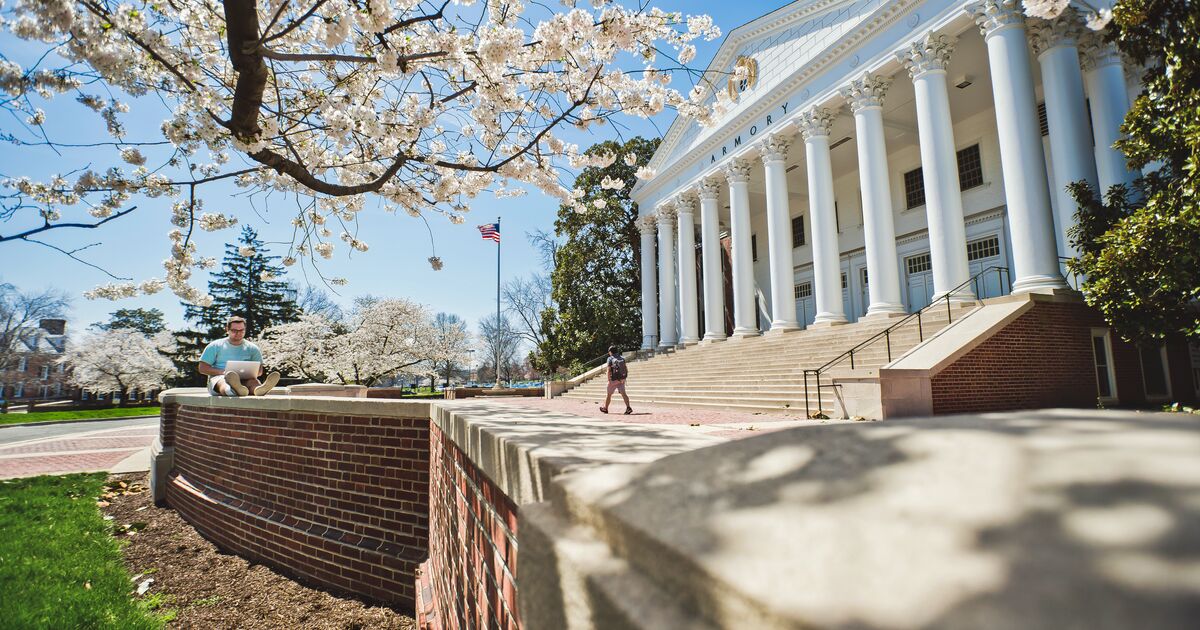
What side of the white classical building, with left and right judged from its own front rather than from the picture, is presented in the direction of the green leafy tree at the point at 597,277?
right

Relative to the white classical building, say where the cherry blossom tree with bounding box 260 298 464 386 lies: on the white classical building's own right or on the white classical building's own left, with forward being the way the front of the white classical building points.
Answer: on the white classical building's own right

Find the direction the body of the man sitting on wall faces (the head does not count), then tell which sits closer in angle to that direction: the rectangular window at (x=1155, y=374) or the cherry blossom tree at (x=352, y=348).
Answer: the rectangular window

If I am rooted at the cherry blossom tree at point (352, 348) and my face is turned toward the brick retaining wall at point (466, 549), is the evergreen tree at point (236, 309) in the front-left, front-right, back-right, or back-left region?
back-right

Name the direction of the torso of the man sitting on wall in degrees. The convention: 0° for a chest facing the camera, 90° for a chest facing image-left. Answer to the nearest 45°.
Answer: approximately 315°

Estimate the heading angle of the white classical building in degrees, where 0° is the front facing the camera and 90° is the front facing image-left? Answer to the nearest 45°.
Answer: approximately 45°

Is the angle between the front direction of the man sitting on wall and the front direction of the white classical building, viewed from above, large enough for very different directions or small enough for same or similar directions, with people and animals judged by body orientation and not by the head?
very different directions

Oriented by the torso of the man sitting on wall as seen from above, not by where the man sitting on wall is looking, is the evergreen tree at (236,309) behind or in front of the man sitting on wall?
behind
